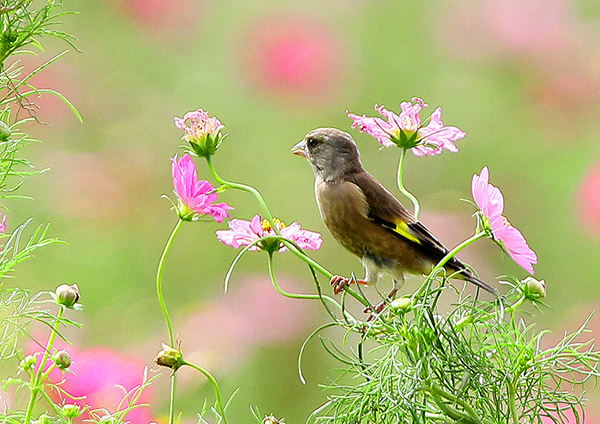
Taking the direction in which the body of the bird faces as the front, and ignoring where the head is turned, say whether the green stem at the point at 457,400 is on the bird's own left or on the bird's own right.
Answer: on the bird's own left

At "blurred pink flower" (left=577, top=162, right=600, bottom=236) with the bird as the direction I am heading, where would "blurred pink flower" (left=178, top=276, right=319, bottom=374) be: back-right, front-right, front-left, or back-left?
front-right

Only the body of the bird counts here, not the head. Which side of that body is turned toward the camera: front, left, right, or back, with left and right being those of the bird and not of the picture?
left

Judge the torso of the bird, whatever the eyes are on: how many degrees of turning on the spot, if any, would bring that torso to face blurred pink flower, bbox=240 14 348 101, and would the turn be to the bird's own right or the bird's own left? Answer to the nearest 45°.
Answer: approximately 45° to the bird's own right

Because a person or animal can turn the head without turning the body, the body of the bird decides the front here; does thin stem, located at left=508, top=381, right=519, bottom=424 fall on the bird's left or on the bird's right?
on the bird's left
